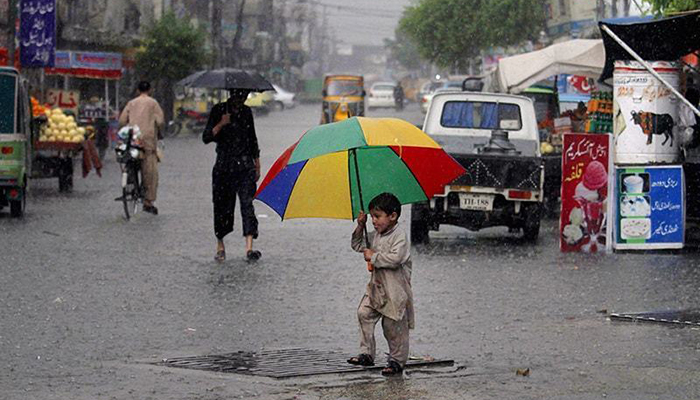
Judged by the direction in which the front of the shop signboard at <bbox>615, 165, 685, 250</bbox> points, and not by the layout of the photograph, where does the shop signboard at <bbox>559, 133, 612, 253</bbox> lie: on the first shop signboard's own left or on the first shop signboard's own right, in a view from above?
on the first shop signboard's own right

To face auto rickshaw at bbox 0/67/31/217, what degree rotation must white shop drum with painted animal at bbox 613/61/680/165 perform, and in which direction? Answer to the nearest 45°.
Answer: approximately 90° to its right

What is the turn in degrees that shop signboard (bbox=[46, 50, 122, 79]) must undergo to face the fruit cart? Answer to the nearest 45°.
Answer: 0° — it already faces it

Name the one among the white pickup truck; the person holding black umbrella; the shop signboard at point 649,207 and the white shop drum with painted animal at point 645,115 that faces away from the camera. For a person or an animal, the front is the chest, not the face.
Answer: the white pickup truck

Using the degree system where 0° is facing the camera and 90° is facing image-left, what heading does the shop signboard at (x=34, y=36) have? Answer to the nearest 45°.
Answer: approximately 0°

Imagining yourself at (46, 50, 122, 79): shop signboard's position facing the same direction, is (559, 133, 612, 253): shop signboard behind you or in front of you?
in front

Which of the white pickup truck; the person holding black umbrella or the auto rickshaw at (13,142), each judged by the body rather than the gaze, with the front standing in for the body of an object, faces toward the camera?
the person holding black umbrella

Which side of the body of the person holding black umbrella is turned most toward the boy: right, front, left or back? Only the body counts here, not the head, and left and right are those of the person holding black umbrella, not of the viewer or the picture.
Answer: front

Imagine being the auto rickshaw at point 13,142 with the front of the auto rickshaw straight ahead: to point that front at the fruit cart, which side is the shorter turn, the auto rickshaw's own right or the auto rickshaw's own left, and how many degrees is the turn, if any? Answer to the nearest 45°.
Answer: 0° — it already faces it

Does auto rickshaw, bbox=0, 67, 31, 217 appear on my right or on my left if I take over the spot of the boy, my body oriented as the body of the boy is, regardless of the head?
on my right

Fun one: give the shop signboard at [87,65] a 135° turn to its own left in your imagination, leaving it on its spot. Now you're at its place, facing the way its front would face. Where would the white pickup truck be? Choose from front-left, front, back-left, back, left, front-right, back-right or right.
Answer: back-right

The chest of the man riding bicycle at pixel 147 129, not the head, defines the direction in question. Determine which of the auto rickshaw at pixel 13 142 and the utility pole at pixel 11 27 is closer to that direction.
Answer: the utility pole

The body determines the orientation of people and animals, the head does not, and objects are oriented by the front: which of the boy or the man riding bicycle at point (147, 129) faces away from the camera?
the man riding bicycle

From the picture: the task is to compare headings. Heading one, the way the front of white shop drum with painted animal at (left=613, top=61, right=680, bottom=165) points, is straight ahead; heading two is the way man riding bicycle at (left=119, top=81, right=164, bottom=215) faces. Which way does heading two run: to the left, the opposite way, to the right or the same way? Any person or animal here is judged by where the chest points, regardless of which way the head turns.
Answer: the opposite way
